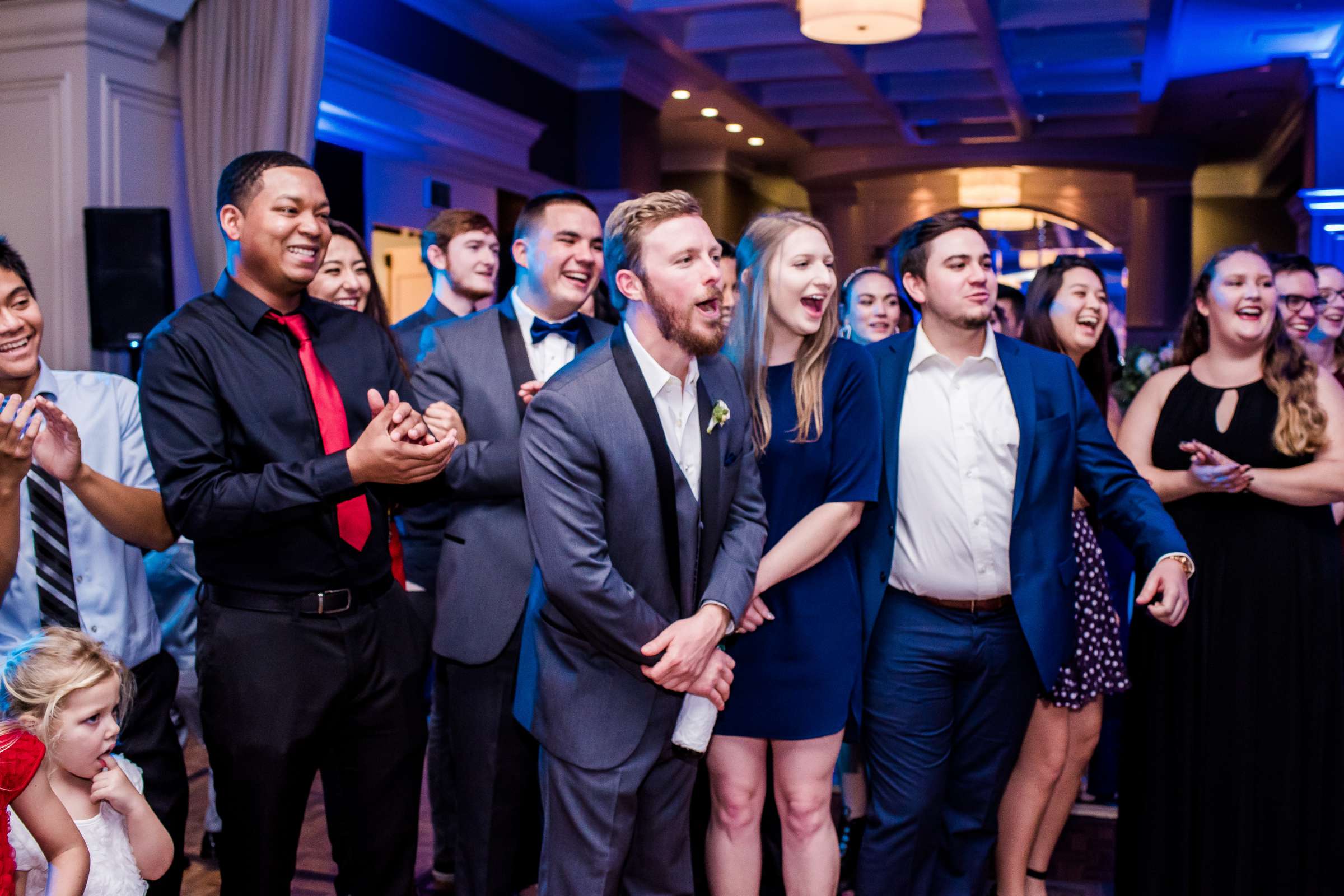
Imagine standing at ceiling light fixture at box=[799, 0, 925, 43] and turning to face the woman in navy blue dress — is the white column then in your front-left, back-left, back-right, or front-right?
front-right

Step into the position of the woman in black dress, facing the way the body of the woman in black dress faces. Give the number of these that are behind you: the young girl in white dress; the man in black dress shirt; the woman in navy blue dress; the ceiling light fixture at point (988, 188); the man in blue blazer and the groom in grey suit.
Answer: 1

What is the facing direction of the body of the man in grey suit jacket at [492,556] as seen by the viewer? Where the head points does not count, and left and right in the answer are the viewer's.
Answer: facing the viewer and to the right of the viewer

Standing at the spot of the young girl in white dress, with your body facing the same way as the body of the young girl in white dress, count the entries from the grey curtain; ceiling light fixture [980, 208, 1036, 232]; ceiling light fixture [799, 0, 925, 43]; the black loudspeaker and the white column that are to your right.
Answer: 0

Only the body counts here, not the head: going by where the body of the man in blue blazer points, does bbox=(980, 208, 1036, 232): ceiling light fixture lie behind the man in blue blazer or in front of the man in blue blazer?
behind

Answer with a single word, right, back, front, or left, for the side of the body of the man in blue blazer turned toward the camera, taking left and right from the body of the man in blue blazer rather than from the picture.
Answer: front

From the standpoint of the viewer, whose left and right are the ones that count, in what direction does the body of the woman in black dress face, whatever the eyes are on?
facing the viewer

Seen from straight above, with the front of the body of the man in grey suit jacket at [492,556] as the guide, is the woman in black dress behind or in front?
in front

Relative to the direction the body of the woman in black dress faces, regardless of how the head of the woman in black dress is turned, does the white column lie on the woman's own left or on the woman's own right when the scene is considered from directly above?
on the woman's own right

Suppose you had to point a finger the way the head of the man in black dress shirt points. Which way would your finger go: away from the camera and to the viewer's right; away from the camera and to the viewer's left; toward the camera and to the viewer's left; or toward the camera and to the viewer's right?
toward the camera and to the viewer's right

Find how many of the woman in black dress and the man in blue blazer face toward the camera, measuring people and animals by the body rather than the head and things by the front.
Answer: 2

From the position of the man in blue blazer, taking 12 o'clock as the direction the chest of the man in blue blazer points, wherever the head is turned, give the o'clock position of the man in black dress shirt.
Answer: The man in black dress shirt is roughly at 2 o'clock from the man in blue blazer.

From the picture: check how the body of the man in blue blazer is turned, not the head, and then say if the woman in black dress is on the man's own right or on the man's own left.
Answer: on the man's own left

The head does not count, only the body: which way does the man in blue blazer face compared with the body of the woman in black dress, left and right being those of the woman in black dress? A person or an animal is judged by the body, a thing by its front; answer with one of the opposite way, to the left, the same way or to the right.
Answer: the same way
